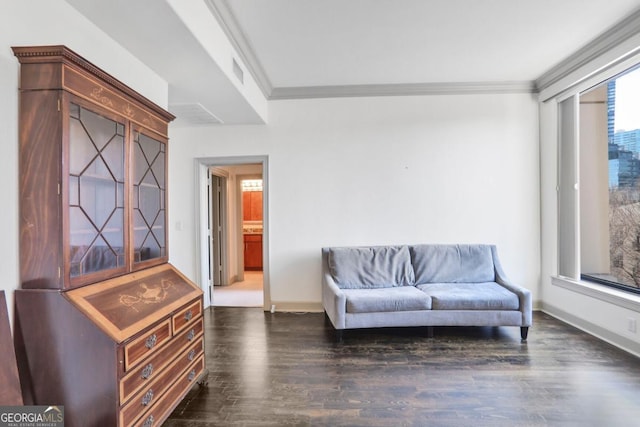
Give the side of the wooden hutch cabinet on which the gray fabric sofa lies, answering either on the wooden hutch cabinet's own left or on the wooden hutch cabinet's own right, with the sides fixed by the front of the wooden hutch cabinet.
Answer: on the wooden hutch cabinet's own left

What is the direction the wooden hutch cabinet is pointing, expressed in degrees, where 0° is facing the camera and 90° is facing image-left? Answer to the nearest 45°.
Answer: approximately 315°

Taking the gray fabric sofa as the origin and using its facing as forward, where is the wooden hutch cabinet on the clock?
The wooden hutch cabinet is roughly at 1 o'clock from the gray fabric sofa.

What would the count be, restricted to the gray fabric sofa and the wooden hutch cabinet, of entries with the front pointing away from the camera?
0

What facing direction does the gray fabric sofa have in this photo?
toward the camera

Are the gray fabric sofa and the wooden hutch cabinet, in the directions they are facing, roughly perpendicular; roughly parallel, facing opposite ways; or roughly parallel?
roughly perpendicular
